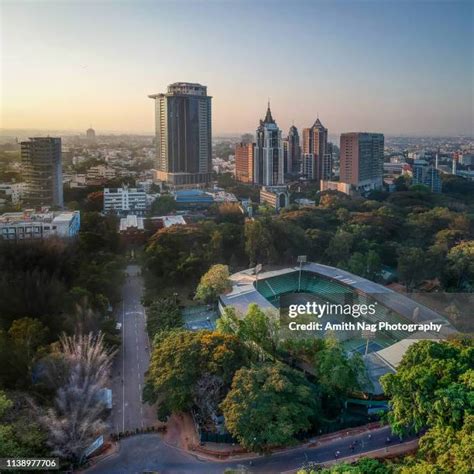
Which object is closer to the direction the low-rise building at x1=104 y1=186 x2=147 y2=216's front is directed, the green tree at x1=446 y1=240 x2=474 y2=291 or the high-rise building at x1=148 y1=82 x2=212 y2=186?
the green tree

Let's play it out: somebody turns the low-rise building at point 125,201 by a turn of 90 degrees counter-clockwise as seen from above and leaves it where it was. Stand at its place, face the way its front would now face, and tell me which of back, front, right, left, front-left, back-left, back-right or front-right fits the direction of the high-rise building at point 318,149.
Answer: front-left

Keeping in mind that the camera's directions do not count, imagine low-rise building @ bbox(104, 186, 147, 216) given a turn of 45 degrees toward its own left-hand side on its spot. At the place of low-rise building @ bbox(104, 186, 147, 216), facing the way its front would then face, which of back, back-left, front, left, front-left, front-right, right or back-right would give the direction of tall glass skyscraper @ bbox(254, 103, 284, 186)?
left

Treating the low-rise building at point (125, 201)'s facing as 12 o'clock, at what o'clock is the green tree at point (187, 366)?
The green tree is roughly at 12 o'clock from the low-rise building.

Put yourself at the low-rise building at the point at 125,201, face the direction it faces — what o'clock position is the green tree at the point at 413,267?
The green tree is roughly at 11 o'clock from the low-rise building.

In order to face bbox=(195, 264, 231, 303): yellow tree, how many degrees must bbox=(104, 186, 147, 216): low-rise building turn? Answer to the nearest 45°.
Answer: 0° — it already faces it

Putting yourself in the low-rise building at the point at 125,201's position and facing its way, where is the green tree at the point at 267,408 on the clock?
The green tree is roughly at 12 o'clock from the low-rise building.

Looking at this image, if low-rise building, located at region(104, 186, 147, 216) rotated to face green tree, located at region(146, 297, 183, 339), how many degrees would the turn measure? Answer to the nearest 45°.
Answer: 0° — it already faces it

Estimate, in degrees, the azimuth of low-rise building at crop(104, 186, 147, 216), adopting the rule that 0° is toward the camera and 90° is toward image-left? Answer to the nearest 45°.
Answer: approximately 0°

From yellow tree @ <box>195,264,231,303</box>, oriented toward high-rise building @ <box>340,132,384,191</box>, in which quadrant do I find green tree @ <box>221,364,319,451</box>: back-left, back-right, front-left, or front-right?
back-right
